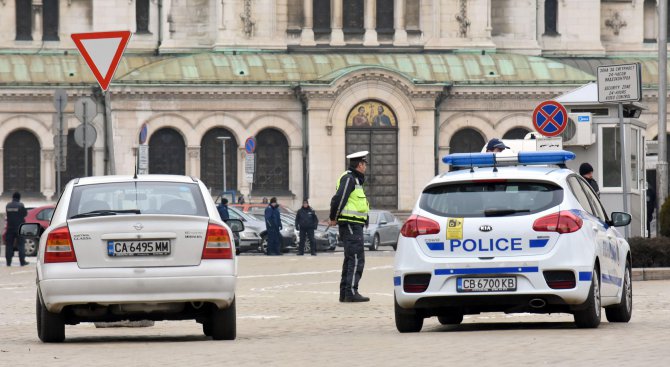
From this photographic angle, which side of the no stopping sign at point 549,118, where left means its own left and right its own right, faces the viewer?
front

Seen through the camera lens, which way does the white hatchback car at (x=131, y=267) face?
facing away from the viewer

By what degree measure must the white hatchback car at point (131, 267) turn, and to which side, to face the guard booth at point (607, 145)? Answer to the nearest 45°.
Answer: approximately 45° to its right

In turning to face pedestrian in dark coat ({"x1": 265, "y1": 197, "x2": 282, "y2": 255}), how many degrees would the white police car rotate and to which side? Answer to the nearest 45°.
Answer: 0° — it already faces them

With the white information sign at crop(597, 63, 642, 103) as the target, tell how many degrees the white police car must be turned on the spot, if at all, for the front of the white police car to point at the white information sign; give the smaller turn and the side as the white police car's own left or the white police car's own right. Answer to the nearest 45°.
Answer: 0° — it already faces it

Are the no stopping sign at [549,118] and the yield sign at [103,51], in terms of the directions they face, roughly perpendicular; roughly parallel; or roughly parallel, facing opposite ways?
roughly parallel

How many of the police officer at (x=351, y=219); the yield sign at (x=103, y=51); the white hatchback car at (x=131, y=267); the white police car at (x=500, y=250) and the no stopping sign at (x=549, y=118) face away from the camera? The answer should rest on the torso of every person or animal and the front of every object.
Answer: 2

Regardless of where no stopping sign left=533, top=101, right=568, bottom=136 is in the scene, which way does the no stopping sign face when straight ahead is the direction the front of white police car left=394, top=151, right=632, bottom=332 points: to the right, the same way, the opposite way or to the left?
the opposite way

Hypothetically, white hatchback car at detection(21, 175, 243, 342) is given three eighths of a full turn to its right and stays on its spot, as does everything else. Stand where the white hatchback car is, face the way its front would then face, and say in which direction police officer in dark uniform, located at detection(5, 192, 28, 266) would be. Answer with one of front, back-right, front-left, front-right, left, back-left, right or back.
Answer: back-left

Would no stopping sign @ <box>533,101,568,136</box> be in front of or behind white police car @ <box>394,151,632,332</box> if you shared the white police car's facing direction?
in front

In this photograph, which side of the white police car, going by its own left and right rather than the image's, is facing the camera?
back

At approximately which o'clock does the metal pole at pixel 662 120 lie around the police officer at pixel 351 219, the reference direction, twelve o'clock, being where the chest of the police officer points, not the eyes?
The metal pole is roughly at 10 o'clock from the police officer.
